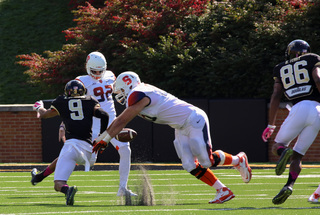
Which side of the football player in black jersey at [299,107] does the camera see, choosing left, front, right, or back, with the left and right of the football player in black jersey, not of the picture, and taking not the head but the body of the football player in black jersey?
back

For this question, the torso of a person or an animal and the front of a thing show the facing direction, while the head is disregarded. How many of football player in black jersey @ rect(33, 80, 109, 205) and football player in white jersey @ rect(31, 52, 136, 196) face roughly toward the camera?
1

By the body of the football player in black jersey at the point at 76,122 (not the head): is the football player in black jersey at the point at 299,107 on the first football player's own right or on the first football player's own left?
on the first football player's own right

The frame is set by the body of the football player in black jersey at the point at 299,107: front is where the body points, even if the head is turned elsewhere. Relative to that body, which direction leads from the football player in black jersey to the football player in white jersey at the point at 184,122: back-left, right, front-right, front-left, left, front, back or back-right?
left

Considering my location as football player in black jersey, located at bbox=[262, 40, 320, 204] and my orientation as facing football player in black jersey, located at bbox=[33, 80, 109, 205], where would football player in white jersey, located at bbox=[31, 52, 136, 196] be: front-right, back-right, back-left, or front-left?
front-right

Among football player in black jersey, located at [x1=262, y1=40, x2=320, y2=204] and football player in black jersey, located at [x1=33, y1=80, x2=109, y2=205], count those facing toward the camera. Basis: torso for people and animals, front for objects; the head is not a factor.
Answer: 0

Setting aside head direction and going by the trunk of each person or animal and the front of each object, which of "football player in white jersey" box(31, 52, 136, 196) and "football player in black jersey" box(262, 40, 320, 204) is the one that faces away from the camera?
the football player in black jersey

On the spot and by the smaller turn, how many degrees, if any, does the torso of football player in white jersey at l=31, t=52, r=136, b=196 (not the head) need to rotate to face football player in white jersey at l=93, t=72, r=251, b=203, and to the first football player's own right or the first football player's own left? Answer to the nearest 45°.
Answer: approximately 45° to the first football player's own left

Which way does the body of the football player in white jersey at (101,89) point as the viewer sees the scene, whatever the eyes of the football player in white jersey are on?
toward the camera
